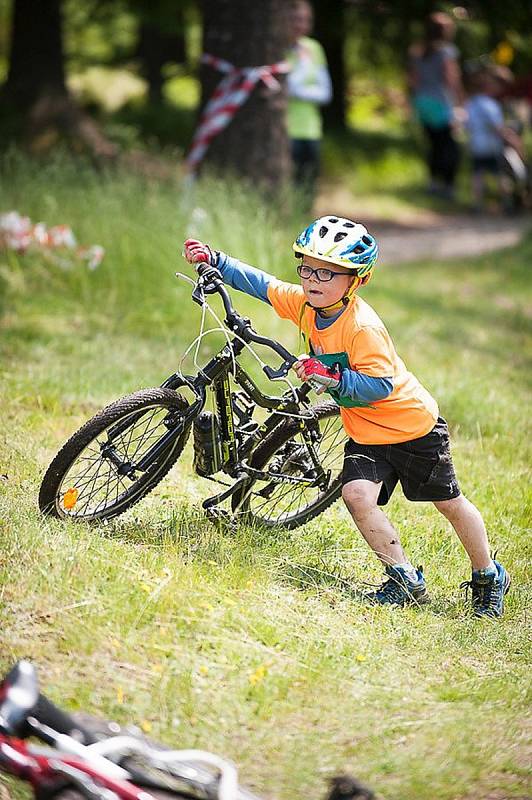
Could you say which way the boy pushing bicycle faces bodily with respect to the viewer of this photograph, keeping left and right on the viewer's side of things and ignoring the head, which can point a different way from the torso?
facing the viewer and to the left of the viewer

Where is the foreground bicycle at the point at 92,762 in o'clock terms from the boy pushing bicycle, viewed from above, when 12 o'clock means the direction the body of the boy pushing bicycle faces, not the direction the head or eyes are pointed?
The foreground bicycle is roughly at 11 o'clock from the boy pushing bicycle.

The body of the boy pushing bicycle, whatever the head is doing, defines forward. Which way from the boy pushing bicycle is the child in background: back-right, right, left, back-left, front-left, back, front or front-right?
back-right

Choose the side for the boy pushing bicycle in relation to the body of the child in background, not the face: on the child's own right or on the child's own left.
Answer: on the child's own right

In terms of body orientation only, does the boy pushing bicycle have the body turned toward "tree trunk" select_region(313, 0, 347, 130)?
no

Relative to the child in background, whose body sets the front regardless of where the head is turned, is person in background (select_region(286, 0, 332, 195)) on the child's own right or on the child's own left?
on the child's own right

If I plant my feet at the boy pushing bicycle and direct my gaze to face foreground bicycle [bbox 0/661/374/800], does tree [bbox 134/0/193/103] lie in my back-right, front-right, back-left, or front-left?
back-right

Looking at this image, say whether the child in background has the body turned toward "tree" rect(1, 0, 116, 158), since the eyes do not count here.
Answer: no

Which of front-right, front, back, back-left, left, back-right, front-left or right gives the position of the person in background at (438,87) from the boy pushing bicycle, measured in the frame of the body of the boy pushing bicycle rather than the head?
back-right
